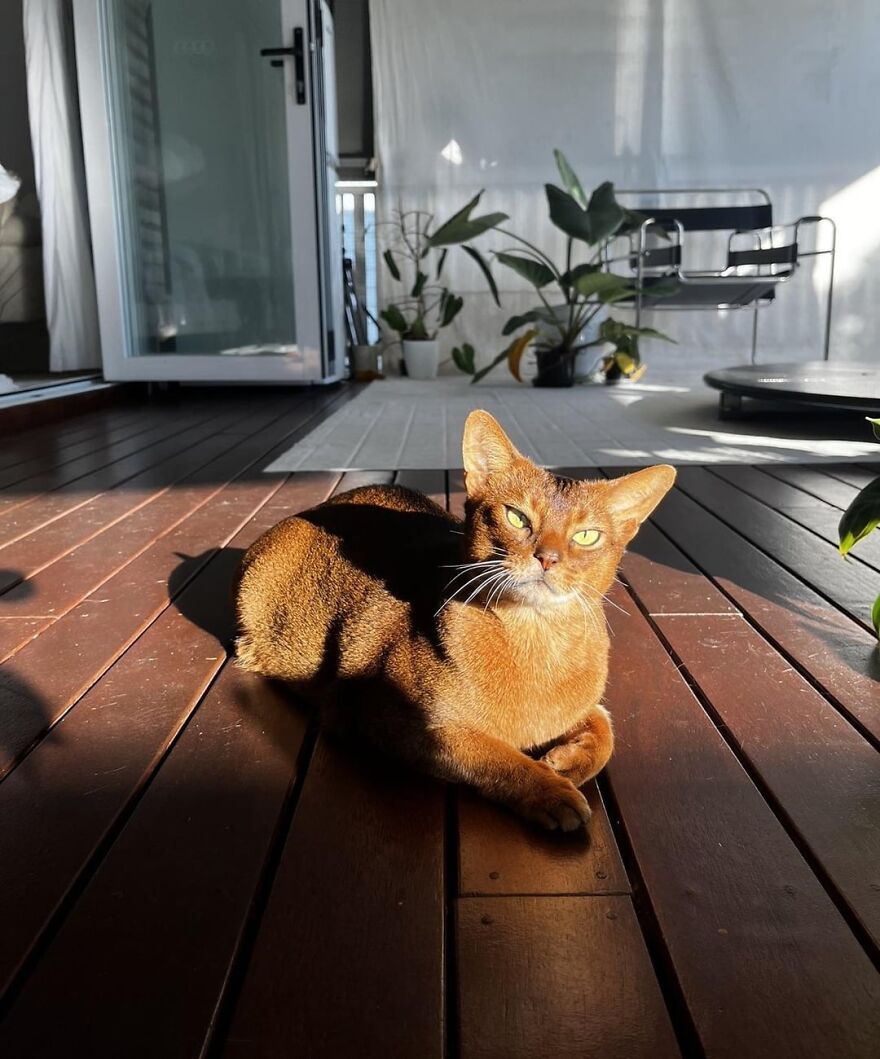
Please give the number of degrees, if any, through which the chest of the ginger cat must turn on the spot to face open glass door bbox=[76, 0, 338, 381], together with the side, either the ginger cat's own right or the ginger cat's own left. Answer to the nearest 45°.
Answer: approximately 135° to the ginger cat's own left

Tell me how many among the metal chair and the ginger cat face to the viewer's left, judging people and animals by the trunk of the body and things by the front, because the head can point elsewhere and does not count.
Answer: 0

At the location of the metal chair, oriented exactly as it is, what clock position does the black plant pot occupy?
The black plant pot is roughly at 3 o'clock from the metal chair.

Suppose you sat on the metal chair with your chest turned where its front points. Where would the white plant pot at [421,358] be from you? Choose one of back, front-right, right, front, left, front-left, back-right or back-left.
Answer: back-right

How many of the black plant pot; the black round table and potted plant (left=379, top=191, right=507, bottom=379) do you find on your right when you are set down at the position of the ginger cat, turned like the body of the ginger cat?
0

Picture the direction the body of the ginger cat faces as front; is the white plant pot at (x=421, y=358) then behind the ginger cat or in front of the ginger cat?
behind

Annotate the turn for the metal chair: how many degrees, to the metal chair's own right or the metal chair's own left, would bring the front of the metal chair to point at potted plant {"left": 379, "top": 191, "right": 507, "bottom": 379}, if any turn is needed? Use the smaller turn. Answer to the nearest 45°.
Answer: approximately 135° to the metal chair's own right

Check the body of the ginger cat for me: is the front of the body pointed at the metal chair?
no

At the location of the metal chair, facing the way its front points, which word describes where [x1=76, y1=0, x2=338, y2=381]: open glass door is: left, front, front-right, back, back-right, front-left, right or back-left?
right

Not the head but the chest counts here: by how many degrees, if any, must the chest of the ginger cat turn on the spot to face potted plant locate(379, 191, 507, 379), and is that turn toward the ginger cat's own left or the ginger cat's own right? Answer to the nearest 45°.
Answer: approximately 135° to the ginger cat's own left

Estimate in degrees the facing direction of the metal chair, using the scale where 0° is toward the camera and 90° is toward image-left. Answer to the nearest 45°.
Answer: approximately 315°

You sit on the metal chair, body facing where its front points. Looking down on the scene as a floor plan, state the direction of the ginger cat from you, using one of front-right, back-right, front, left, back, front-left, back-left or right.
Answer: front-right
